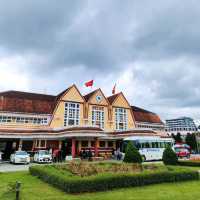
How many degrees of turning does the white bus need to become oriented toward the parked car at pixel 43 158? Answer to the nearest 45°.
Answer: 0° — it already faces it

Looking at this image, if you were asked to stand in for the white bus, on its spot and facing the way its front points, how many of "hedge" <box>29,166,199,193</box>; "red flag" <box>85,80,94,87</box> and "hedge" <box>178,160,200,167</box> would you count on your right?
1

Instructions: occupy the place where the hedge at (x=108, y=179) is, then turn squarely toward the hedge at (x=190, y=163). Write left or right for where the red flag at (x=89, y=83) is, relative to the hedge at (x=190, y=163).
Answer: left

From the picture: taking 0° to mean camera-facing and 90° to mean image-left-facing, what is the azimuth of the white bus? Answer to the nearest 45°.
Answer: approximately 45°

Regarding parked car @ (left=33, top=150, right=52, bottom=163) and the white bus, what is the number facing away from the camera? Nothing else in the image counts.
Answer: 0

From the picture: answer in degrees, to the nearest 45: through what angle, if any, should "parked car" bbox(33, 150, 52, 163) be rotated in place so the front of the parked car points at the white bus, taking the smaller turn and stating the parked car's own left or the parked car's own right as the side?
approximately 45° to the parked car's own left

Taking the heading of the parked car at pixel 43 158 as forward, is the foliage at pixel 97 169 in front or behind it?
in front

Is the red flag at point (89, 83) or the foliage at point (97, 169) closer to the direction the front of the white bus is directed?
the foliage

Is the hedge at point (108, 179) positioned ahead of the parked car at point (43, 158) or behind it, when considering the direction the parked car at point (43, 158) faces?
ahead
